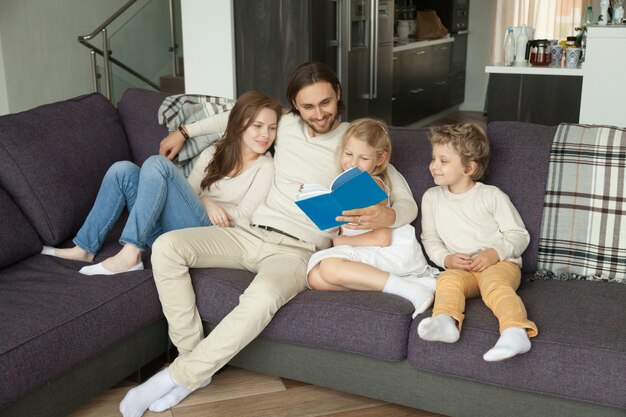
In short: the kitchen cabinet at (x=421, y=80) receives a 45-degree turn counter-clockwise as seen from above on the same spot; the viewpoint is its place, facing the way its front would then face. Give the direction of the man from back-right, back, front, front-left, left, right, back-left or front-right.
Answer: right

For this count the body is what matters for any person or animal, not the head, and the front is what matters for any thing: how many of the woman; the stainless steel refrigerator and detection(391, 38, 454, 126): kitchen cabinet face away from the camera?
0

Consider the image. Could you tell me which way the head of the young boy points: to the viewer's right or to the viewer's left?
to the viewer's left

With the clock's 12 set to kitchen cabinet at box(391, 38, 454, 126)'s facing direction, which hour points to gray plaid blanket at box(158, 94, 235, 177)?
The gray plaid blanket is roughly at 2 o'clock from the kitchen cabinet.

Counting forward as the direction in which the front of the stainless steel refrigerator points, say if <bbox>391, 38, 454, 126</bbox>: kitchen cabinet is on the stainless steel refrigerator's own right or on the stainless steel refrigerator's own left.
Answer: on the stainless steel refrigerator's own left

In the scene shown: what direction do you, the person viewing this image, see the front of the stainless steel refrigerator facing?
facing the viewer and to the right of the viewer

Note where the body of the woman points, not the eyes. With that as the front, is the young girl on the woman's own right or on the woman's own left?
on the woman's own left

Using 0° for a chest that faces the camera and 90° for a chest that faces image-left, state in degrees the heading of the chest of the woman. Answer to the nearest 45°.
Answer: approximately 45°

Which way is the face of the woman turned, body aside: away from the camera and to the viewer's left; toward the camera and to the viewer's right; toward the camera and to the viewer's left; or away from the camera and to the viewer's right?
toward the camera and to the viewer's right

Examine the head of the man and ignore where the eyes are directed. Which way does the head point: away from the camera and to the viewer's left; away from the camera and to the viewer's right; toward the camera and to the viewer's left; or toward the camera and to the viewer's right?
toward the camera and to the viewer's right

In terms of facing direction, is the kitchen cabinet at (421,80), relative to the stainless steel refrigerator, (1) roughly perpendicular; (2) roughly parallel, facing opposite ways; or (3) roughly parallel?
roughly parallel

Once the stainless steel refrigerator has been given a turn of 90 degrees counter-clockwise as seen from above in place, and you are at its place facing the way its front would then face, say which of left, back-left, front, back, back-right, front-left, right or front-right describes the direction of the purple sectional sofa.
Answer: back-right

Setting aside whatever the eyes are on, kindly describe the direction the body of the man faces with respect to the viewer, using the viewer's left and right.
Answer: facing the viewer and to the left of the viewer

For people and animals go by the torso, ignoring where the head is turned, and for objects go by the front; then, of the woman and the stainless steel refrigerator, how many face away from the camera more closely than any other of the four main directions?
0

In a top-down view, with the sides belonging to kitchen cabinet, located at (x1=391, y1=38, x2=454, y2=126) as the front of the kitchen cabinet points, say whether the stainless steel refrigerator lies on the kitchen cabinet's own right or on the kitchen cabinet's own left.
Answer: on the kitchen cabinet's own right

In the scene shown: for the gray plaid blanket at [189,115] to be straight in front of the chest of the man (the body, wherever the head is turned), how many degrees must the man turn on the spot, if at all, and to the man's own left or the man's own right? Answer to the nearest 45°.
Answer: approximately 90° to the man's own right

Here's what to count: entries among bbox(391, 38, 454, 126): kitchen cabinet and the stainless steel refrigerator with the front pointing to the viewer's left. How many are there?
0
